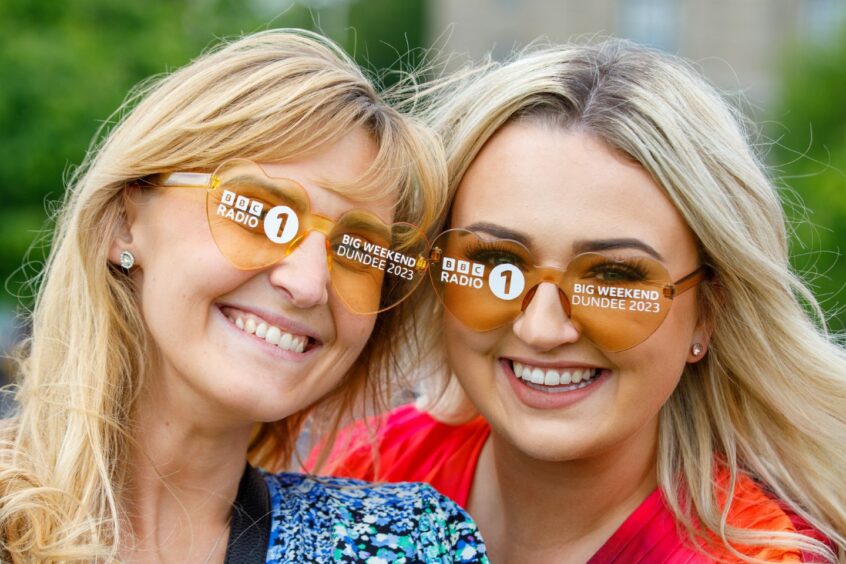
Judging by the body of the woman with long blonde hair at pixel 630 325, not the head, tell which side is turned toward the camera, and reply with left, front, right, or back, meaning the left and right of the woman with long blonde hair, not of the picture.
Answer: front

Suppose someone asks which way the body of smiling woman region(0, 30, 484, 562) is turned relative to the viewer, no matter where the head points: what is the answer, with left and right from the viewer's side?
facing the viewer and to the right of the viewer

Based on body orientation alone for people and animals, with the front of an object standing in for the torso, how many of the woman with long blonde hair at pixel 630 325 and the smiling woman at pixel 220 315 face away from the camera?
0

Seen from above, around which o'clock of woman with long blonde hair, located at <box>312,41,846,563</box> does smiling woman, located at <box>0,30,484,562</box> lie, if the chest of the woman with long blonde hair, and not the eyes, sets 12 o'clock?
The smiling woman is roughly at 2 o'clock from the woman with long blonde hair.

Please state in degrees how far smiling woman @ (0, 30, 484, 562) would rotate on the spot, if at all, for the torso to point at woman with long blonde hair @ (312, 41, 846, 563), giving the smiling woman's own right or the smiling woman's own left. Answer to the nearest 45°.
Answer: approximately 45° to the smiling woman's own left

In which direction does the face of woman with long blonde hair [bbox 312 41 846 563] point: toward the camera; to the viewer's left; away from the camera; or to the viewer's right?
toward the camera
